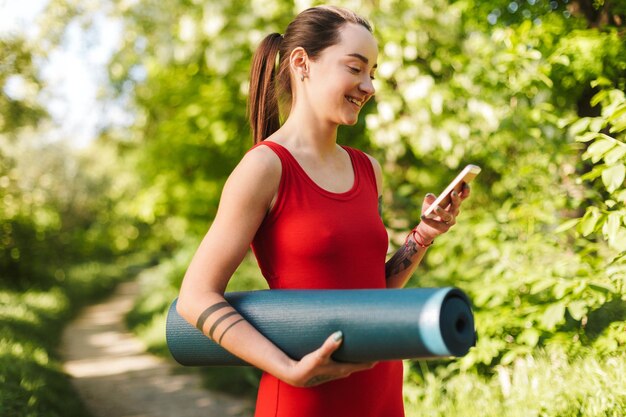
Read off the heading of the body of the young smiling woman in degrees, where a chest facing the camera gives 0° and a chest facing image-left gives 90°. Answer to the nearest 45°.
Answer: approximately 315°
